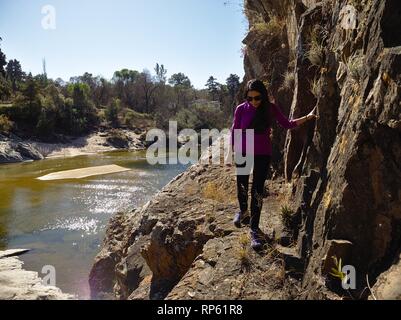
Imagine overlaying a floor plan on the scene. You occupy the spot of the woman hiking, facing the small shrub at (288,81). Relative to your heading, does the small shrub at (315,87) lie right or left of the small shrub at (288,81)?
right

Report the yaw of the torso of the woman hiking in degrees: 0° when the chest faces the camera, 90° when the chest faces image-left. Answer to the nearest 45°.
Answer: approximately 0°

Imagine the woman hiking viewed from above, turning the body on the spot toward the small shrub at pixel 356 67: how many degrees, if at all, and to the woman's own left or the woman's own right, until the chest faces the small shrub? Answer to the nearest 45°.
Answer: approximately 45° to the woman's own left

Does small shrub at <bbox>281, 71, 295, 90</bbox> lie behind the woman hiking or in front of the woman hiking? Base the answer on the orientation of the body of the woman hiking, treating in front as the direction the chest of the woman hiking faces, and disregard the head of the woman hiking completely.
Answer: behind

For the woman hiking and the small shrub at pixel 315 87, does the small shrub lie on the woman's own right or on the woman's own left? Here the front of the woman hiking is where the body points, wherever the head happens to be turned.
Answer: on the woman's own left
